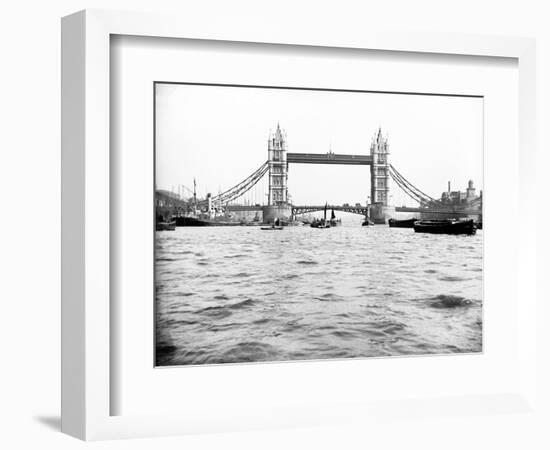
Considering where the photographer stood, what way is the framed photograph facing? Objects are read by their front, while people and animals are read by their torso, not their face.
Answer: facing the viewer and to the right of the viewer
